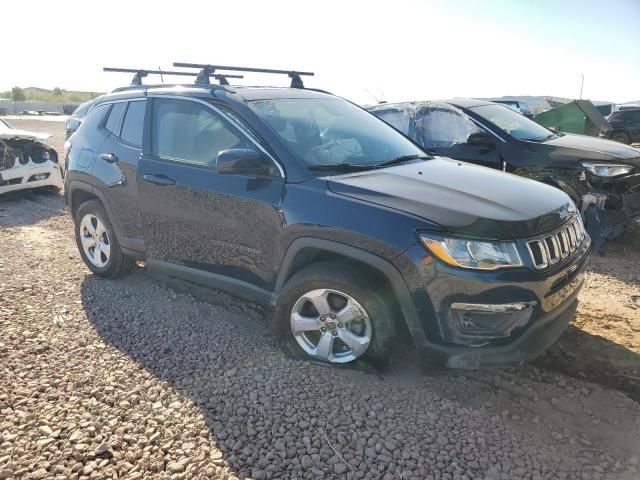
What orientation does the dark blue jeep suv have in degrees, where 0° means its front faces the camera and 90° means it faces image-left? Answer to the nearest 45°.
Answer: approximately 315°

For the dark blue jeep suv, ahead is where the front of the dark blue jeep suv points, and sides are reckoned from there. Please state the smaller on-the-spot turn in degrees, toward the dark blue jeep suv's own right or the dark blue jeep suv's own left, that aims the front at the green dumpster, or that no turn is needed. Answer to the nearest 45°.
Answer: approximately 90° to the dark blue jeep suv's own left

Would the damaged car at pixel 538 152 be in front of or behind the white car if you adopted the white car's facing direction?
in front

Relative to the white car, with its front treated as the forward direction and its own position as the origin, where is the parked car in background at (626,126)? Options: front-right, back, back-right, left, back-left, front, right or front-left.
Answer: front-left

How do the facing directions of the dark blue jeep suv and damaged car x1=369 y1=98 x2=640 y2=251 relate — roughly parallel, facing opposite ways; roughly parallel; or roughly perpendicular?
roughly parallel

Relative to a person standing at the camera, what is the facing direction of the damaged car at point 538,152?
facing the viewer and to the right of the viewer

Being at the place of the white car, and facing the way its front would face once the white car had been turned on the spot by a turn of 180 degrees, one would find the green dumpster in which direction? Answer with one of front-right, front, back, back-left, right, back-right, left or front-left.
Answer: back-right

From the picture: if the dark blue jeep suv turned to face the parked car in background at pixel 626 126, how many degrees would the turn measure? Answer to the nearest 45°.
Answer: approximately 90° to its left

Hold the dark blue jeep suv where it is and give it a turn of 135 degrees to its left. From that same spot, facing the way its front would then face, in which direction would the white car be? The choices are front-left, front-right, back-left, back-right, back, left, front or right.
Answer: front-left

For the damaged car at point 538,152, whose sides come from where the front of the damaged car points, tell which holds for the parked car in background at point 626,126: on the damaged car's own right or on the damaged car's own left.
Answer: on the damaged car's own left

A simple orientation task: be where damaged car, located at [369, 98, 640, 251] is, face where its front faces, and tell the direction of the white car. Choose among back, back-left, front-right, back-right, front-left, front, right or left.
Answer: back-right

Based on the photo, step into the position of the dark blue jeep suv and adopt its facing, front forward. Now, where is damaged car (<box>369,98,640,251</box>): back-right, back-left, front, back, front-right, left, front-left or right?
left
